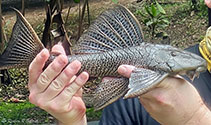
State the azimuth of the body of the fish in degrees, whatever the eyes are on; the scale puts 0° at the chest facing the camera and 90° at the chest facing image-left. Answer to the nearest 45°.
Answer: approximately 270°
